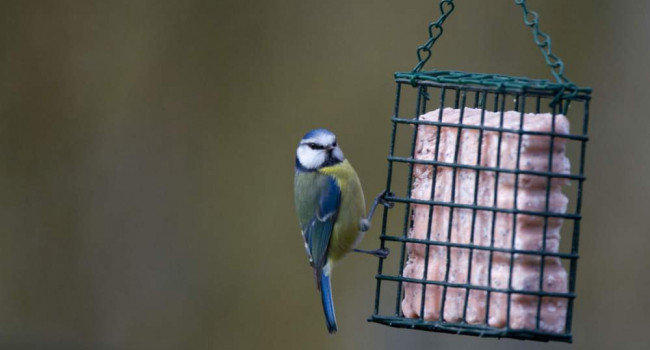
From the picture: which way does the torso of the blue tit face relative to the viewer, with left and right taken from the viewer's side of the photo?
facing to the right of the viewer
